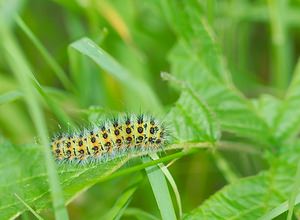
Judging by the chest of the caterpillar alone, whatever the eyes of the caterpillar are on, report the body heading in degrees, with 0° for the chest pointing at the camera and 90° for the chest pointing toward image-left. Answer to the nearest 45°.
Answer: approximately 270°

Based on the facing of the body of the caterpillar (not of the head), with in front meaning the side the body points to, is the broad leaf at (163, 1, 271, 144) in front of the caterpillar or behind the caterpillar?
in front
